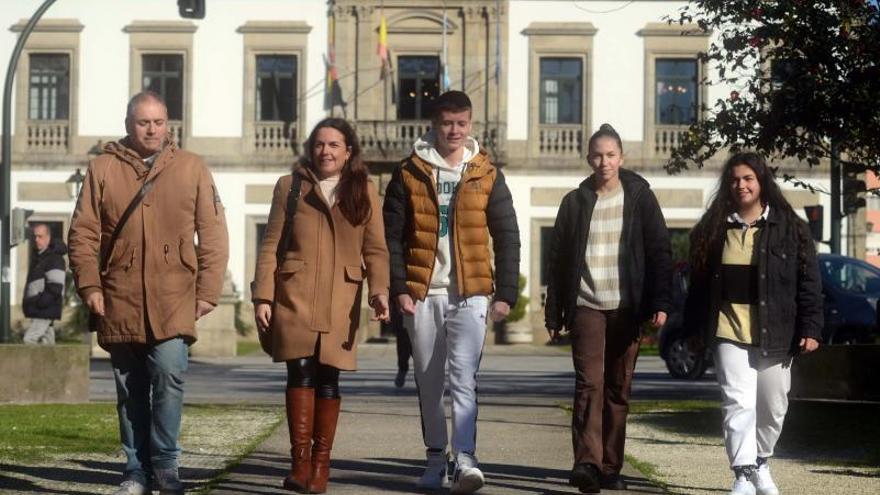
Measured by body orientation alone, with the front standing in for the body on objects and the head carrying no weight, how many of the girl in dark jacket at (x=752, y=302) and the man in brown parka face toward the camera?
2

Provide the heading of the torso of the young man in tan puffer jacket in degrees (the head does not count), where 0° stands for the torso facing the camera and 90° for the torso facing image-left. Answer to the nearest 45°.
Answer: approximately 0°

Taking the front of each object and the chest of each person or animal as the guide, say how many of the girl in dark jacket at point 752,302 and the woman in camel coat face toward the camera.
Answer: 2

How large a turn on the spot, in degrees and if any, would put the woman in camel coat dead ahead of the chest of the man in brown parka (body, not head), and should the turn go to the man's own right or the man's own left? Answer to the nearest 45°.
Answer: approximately 135° to the man's own left
